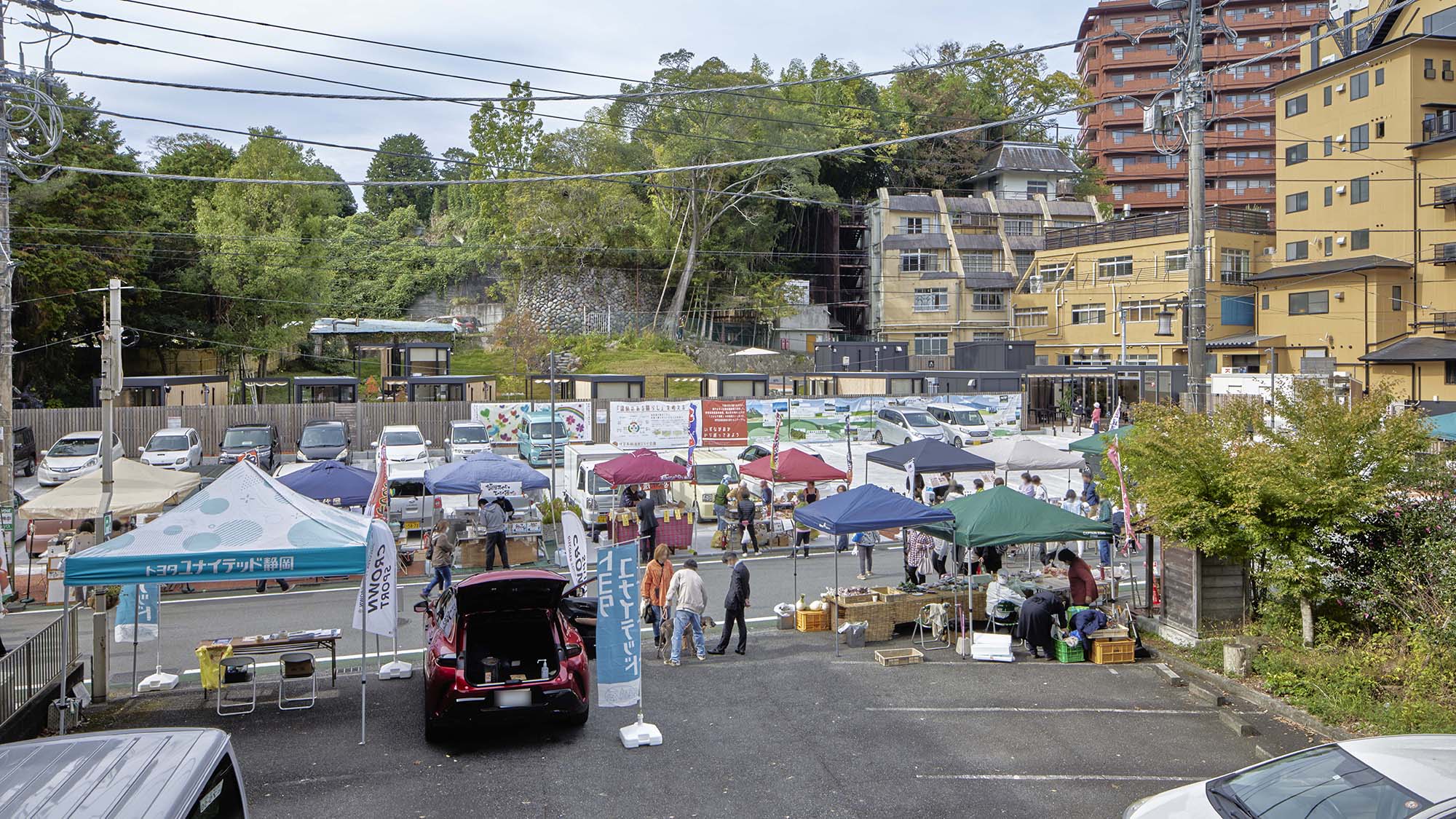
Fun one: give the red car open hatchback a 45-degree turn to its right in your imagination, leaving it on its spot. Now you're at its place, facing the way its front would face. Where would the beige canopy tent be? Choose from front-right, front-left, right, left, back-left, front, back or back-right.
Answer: left

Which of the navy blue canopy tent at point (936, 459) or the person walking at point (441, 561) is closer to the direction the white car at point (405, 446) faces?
the person walking

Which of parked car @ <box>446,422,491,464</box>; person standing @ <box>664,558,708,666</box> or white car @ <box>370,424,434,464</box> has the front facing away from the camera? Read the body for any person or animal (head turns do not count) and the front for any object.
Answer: the person standing

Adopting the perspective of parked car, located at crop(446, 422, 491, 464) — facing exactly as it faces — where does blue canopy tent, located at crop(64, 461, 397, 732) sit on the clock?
The blue canopy tent is roughly at 12 o'clock from the parked car.

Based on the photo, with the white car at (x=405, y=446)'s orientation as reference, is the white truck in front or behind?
in front

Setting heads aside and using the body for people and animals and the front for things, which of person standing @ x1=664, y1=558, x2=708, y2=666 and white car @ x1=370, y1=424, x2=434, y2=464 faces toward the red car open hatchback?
the white car

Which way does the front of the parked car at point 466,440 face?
toward the camera

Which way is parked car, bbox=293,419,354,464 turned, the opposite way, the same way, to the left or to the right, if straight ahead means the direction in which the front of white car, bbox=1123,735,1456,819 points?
to the left

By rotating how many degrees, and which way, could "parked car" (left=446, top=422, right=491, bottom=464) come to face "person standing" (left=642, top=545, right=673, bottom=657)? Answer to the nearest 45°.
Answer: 0° — it already faces them

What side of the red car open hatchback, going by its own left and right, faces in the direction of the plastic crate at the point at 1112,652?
right

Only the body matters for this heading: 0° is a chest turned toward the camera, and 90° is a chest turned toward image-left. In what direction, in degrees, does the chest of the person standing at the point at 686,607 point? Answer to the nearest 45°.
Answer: approximately 180°

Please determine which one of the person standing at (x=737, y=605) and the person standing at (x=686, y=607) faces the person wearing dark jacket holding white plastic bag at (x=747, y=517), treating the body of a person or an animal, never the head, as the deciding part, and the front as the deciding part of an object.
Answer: the person standing at (x=686, y=607)

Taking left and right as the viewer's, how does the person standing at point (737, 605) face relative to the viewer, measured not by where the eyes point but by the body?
facing to the left of the viewer

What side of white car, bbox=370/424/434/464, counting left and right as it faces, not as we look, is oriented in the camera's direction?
front

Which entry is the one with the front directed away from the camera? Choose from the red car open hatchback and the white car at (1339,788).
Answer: the red car open hatchback

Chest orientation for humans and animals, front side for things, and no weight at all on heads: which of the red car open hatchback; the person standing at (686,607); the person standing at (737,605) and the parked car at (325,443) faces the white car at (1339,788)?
the parked car

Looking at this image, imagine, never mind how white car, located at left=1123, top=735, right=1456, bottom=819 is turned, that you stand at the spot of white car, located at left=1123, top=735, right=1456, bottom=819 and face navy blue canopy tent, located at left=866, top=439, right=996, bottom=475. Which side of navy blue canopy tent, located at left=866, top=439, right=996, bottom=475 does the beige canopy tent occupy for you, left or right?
left

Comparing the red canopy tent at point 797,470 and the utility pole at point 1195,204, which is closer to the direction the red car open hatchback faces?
the red canopy tent
